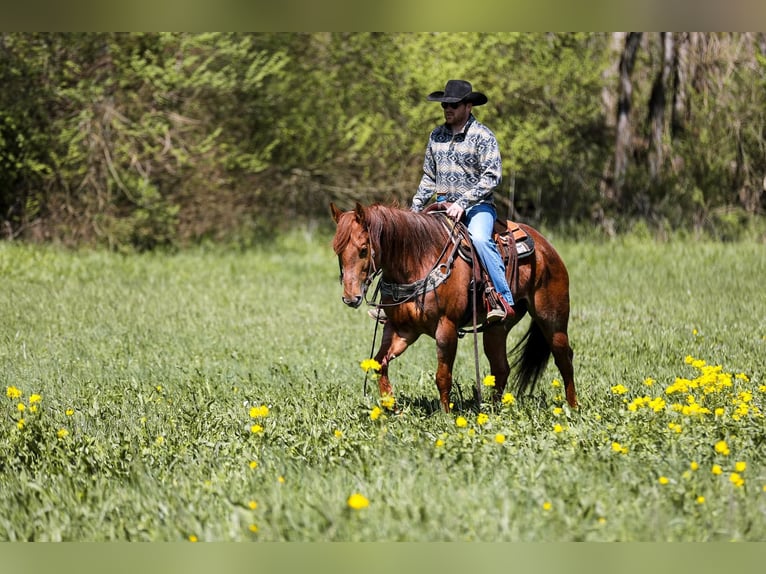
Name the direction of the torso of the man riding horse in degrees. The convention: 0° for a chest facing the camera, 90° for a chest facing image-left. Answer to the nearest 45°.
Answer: approximately 45°

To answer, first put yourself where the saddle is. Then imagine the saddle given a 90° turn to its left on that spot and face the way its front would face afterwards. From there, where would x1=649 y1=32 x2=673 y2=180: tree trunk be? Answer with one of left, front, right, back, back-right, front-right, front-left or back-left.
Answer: back-left

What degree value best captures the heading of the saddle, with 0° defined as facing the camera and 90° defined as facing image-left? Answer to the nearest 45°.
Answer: approximately 45°

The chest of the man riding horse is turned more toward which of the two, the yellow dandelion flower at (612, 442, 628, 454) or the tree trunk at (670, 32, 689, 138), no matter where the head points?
the yellow dandelion flower

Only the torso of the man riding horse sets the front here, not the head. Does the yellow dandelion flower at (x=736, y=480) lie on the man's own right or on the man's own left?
on the man's own left

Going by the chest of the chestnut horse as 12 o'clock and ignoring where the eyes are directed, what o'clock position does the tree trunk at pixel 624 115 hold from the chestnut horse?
The tree trunk is roughly at 5 o'clock from the chestnut horse.

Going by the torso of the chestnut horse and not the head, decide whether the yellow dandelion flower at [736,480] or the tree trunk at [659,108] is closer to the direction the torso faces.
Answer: the yellow dandelion flower

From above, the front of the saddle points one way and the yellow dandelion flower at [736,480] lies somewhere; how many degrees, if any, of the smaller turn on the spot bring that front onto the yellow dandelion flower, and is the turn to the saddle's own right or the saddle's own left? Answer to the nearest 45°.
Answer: approximately 45° to the saddle's own left

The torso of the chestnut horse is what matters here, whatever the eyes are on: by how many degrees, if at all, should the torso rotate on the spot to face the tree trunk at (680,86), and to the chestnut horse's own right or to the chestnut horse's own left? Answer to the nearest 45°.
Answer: approximately 135° to the chestnut horse's own right

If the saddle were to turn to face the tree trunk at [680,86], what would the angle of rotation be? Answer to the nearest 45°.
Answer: approximately 135° to its right
